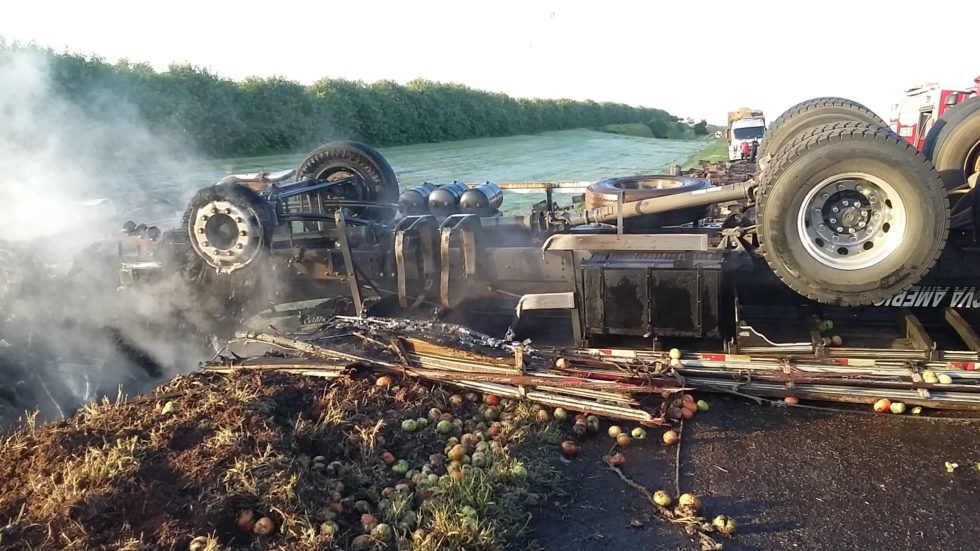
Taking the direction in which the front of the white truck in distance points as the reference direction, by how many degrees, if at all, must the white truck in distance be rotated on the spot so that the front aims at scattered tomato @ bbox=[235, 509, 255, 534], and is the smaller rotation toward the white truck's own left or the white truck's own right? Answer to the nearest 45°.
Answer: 0° — it already faces it

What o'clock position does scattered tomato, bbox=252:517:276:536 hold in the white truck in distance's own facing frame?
The scattered tomato is roughly at 12 o'clock from the white truck in distance.

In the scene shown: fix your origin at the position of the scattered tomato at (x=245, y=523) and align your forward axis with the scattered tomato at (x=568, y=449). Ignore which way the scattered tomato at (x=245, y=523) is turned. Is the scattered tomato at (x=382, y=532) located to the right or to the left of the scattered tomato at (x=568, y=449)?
right

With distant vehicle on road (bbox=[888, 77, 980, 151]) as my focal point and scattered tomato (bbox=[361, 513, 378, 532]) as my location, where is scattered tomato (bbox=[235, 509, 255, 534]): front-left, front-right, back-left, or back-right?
back-left

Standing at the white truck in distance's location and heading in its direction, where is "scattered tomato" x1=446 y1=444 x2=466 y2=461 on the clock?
The scattered tomato is roughly at 12 o'clock from the white truck in distance.

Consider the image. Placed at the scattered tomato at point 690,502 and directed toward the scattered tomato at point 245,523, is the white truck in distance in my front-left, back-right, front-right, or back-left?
back-right

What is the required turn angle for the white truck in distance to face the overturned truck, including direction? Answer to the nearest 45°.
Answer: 0° — it already faces it

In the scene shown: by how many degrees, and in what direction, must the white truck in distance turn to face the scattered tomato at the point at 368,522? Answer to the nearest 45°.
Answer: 0° — it already faces it

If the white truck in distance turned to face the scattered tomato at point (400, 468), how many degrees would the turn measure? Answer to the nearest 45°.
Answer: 0° — it already faces it
